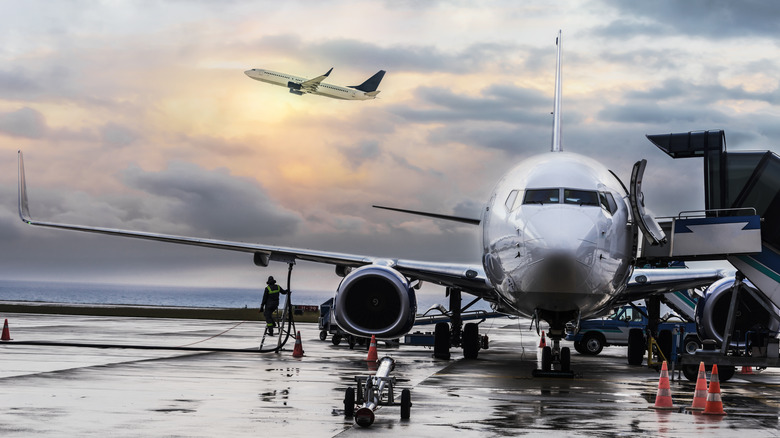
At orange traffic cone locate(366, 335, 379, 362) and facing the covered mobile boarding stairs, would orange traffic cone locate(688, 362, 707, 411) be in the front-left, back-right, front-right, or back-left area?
front-right

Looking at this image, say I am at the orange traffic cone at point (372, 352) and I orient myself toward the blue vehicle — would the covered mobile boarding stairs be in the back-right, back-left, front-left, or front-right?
front-right

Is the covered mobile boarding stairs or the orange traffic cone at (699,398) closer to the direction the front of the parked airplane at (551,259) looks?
the orange traffic cone

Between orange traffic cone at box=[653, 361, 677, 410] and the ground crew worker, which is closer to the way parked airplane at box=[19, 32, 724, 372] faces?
the orange traffic cone

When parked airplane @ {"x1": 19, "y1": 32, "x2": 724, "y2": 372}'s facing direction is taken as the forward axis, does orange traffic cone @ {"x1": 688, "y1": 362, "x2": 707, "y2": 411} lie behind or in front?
in front

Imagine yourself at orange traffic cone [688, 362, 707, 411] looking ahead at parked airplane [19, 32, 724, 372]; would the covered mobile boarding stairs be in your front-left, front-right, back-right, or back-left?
front-right

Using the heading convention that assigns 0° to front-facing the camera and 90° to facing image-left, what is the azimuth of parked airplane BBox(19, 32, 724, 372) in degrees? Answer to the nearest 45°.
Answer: approximately 0°

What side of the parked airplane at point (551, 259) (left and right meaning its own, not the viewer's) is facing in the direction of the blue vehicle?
back

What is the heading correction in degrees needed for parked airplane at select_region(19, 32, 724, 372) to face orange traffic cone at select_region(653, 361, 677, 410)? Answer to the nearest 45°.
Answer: approximately 45° to its left

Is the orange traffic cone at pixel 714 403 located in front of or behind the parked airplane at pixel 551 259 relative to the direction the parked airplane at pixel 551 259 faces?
in front

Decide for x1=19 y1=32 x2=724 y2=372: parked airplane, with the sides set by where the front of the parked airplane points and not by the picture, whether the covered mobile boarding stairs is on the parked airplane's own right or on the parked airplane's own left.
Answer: on the parked airplane's own left

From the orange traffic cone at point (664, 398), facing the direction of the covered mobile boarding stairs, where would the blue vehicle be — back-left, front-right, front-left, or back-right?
front-left

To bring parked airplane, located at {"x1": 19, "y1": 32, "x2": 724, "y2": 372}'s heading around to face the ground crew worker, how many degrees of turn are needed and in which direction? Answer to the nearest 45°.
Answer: approximately 135° to its right
